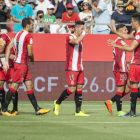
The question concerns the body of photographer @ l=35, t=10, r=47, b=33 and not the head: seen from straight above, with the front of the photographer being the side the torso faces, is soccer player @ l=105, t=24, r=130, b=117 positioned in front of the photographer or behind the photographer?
in front

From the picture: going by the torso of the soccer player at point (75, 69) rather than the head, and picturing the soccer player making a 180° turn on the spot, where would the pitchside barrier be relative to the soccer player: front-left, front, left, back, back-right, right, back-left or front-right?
front-right

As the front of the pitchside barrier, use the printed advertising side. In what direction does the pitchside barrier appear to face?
toward the camera

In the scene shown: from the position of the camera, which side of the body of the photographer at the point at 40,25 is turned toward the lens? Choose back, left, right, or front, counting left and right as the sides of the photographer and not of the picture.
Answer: front

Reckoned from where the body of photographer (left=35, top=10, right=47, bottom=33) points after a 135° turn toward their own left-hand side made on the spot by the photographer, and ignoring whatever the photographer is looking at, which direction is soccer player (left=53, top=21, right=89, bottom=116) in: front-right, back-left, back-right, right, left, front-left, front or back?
back-right

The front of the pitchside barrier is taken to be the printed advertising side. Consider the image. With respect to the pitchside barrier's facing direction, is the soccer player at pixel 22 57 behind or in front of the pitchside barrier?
in front

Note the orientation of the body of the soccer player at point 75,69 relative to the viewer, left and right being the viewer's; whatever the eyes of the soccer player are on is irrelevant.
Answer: facing the viewer and to the right of the viewer

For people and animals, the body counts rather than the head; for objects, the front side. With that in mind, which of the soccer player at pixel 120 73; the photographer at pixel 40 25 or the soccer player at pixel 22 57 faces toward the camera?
the photographer

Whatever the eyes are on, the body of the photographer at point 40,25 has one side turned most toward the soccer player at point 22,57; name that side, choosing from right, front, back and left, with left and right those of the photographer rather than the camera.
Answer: front

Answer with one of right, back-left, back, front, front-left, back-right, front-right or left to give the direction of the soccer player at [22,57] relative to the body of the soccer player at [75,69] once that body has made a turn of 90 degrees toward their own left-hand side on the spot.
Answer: back-left
